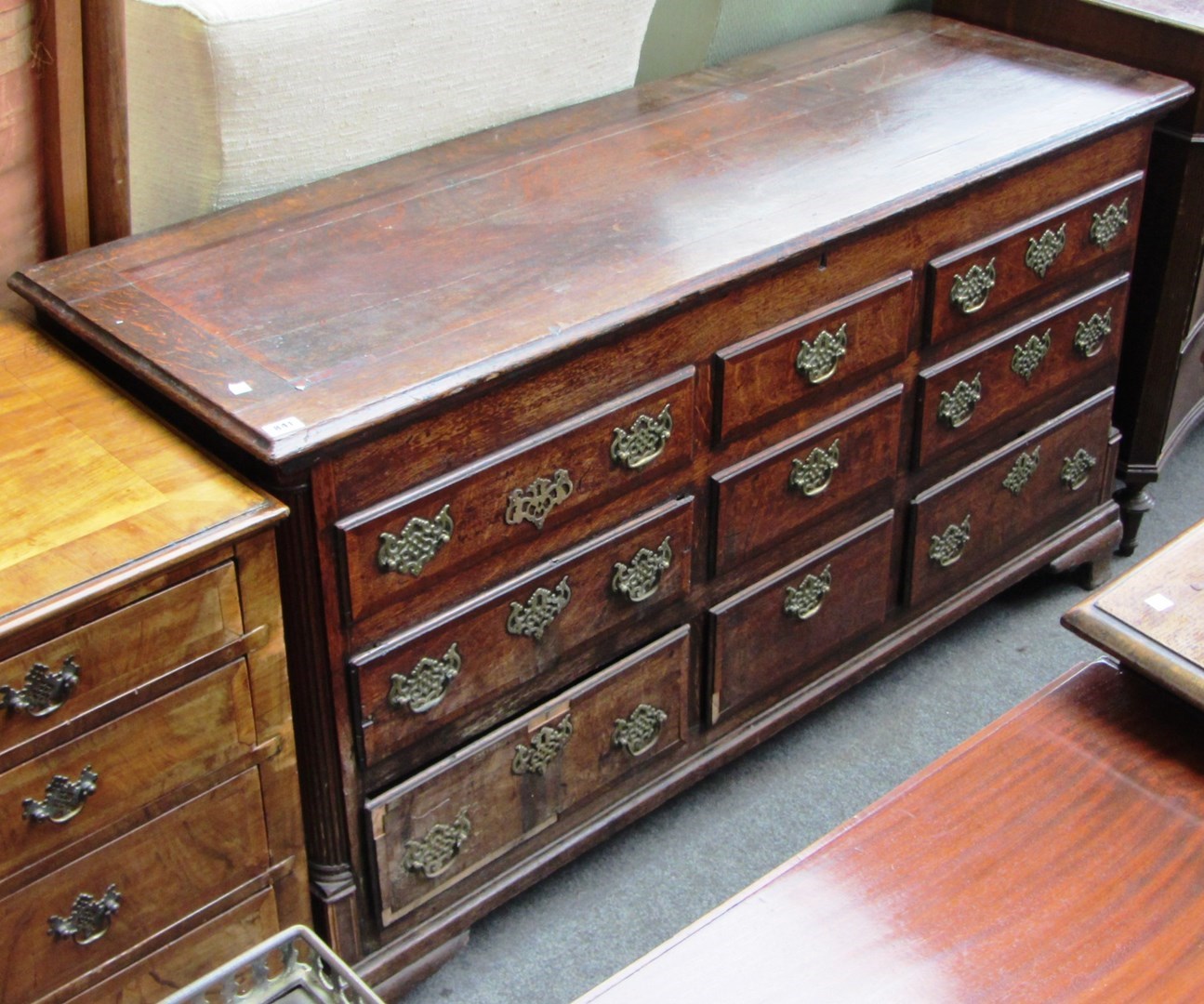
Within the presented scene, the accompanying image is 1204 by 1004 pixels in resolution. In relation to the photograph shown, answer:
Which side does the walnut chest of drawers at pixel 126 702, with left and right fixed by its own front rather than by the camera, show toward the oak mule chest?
left

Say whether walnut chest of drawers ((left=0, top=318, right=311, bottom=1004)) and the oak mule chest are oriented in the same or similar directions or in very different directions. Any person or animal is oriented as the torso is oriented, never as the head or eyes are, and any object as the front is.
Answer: same or similar directions

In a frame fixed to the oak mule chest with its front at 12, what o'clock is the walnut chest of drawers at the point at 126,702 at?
The walnut chest of drawers is roughly at 3 o'clock from the oak mule chest.

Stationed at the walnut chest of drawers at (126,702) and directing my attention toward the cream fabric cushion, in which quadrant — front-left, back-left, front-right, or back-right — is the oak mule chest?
front-right

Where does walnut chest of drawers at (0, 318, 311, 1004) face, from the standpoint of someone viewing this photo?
facing the viewer and to the right of the viewer

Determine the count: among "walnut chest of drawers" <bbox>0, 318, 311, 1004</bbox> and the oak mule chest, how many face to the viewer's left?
0

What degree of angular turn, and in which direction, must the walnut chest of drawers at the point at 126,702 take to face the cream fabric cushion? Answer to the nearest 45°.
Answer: approximately 90° to its left

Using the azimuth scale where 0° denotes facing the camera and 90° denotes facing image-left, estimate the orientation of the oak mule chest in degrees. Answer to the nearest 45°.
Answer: approximately 315°

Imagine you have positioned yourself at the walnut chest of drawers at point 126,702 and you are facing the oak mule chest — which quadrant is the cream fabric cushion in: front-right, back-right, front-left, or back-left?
front-left
